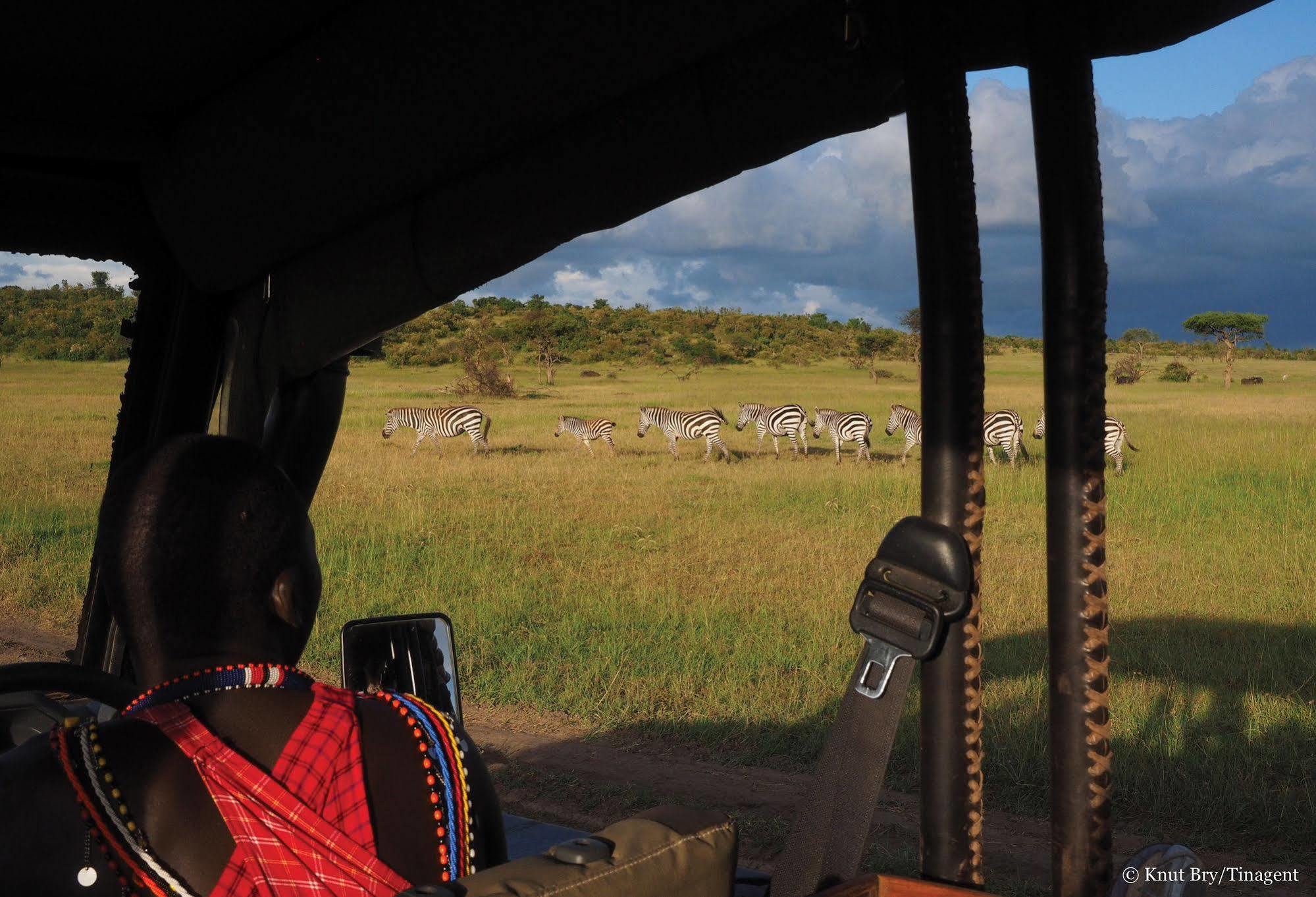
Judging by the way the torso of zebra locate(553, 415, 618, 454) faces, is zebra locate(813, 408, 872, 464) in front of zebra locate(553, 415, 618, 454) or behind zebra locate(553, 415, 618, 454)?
behind

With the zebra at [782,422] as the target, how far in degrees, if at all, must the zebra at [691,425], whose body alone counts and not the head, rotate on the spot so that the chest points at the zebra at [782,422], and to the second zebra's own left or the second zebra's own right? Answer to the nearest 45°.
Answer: approximately 180°

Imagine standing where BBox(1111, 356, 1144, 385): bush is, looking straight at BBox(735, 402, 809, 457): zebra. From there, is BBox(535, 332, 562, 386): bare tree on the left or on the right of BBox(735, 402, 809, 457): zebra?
right

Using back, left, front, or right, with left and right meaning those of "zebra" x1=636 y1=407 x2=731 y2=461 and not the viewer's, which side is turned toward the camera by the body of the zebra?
left

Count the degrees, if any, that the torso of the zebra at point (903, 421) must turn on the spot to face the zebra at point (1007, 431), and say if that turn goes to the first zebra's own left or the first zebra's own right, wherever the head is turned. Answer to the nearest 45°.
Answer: approximately 135° to the first zebra's own left

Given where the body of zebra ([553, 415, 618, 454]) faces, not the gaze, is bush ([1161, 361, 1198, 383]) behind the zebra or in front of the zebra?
behind

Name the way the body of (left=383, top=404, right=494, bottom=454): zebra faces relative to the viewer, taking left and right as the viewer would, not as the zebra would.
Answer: facing to the left of the viewer

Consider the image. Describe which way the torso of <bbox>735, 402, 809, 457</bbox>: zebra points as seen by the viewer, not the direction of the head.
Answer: to the viewer's left

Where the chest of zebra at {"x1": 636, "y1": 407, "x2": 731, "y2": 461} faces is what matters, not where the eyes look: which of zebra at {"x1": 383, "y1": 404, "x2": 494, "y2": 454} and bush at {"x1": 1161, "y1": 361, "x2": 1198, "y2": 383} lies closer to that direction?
the zebra

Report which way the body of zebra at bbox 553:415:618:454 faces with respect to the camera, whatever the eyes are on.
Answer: to the viewer's left

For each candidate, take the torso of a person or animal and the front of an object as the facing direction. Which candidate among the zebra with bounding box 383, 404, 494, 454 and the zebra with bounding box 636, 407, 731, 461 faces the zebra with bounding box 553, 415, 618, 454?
the zebra with bounding box 636, 407, 731, 461

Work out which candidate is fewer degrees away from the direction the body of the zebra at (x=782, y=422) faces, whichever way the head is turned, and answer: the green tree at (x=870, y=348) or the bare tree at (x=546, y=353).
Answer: the bare tree
